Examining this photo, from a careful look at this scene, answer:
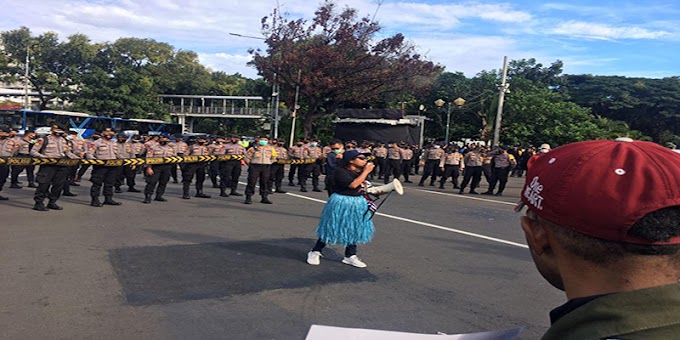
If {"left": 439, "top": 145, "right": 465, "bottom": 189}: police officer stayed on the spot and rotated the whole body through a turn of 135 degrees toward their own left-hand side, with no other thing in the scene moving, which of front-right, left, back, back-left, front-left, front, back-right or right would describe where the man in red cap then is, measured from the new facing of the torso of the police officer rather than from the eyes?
back-right

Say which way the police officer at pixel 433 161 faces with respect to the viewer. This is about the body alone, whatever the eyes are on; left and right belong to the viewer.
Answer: facing the viewer

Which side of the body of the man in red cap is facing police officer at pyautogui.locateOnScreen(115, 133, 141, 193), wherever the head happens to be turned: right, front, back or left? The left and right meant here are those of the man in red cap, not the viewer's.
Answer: front

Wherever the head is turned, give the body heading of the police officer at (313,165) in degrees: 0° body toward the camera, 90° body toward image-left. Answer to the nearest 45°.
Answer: approximately 0°

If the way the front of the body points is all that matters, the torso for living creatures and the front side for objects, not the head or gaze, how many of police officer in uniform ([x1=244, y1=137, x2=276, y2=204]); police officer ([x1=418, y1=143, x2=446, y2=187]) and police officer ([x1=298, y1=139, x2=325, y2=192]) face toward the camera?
3

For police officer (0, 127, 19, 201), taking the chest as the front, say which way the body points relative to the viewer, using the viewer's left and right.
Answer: facing the viewer and to the right of the viewer

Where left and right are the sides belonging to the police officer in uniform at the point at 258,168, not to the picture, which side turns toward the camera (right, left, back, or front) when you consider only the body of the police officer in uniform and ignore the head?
front

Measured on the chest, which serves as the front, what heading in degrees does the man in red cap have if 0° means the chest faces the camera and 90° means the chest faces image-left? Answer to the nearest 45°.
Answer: approximately 135°

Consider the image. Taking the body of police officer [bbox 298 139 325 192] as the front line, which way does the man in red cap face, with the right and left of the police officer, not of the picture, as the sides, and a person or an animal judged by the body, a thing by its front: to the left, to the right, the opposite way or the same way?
the opposite way

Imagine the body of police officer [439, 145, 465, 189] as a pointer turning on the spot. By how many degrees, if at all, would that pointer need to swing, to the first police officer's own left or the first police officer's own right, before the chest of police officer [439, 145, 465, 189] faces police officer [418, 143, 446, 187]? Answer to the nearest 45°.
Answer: approximately 135° to the first police officer's own right

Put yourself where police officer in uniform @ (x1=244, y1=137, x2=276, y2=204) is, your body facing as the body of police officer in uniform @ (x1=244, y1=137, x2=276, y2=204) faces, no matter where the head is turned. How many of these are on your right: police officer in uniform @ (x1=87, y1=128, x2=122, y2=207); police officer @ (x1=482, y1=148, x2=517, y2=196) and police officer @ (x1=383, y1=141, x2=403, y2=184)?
1
